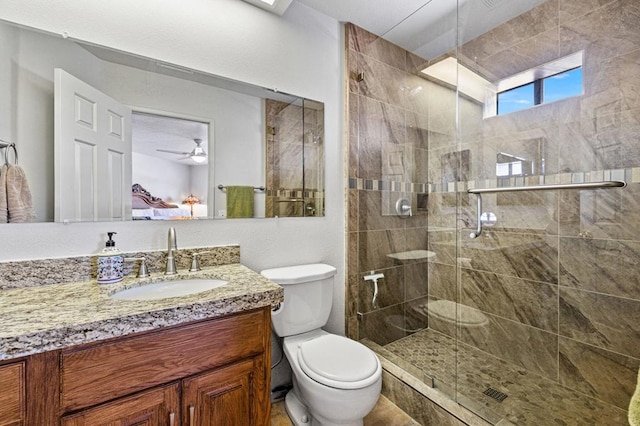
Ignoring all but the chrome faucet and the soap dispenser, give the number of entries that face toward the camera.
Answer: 2

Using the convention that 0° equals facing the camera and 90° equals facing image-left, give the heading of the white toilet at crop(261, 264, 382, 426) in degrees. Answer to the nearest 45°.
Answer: approximately 315°

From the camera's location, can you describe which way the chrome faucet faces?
facing the viewer

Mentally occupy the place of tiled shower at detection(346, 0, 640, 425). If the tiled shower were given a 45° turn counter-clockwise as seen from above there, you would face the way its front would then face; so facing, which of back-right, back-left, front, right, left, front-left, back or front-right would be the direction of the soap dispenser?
front-right

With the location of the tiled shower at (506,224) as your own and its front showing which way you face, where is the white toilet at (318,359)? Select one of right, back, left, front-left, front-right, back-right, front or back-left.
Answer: front

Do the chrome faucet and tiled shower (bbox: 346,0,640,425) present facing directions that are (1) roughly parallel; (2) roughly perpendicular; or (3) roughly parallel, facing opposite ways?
roughly perpendicular

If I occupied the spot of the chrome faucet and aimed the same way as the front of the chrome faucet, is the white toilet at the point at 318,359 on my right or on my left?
on my left

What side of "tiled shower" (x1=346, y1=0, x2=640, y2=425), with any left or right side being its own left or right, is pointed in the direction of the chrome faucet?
front

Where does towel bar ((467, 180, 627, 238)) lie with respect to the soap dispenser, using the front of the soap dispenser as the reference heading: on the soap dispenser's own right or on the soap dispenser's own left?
on the soap dispenser's own left

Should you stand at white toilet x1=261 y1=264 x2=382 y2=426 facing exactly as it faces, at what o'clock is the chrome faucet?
The chrome faucet is roughly at 4 o'clock from the white toilet.

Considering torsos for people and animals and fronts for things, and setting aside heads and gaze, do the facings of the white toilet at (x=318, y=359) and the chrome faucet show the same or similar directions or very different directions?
same or similar directions
